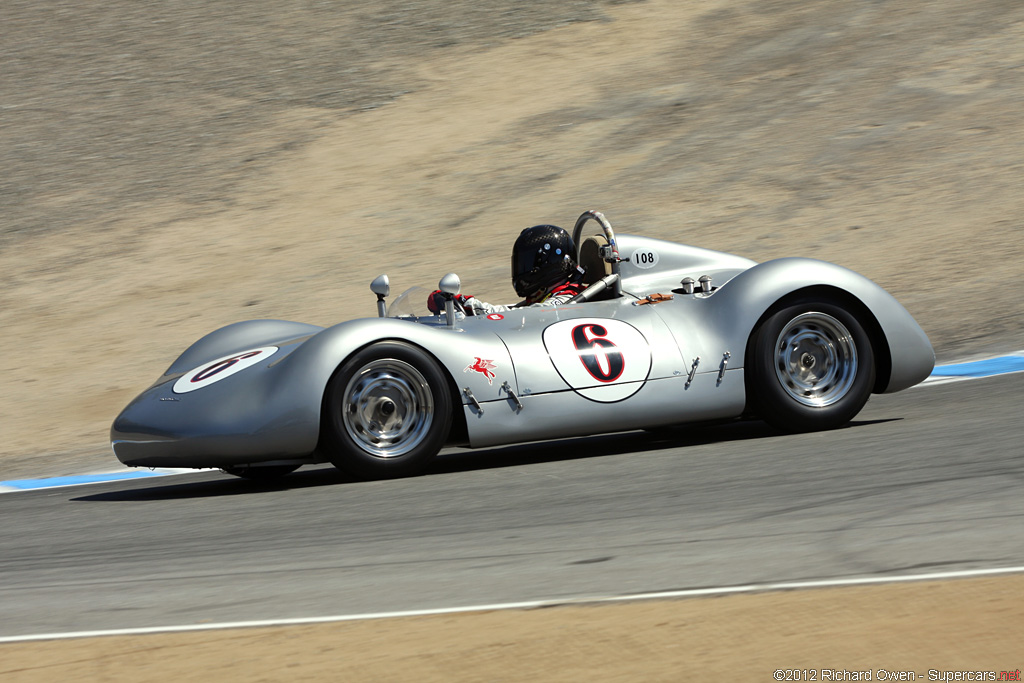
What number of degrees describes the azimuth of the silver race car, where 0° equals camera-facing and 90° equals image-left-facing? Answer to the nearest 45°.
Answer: approximately 45°

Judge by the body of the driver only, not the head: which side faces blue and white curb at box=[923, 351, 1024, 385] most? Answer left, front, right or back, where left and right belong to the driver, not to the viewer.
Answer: back

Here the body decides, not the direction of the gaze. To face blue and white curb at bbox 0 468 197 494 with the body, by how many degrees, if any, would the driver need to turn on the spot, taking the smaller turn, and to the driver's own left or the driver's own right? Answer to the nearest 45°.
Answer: approximately 45° to the driver's own right

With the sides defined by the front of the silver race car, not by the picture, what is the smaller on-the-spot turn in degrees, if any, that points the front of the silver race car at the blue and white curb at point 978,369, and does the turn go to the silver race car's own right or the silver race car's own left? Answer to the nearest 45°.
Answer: approximately 180°

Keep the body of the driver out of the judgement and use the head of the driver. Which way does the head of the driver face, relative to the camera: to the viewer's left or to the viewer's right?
to the viewer's left

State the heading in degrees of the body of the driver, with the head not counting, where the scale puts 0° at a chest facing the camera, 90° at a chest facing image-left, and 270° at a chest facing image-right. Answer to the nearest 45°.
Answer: approximately 45°
